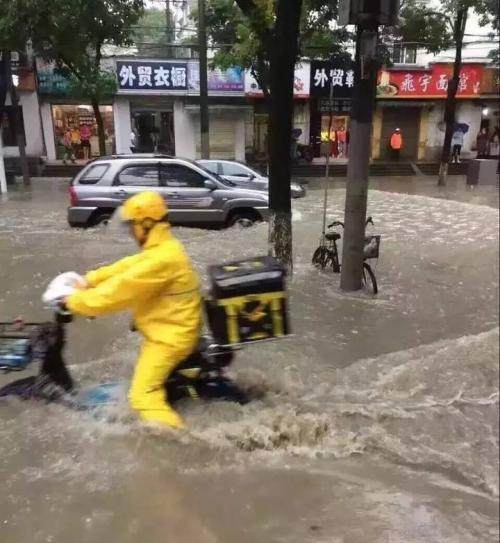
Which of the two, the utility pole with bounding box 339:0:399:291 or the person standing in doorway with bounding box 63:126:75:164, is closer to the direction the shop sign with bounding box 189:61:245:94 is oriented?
the utility pole

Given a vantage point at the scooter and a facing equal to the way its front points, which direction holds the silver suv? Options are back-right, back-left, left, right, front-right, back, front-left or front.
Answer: right

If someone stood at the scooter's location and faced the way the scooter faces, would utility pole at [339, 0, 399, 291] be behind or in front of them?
behind

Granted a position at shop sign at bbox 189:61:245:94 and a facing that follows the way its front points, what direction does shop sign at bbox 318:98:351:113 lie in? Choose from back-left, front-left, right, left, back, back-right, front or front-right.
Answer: left

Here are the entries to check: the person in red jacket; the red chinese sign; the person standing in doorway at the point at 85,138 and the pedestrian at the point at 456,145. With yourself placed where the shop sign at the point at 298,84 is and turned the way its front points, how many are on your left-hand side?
3

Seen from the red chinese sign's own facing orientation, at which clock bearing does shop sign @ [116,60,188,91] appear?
The shop sign is roughly at 2 o'clock from the red chinese sign.

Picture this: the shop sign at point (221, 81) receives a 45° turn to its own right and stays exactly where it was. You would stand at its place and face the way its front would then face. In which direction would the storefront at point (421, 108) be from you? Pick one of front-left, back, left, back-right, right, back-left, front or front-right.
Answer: back-left

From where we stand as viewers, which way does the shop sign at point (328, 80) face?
facing the viewer

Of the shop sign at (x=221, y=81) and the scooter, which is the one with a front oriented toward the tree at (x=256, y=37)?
the shop sign

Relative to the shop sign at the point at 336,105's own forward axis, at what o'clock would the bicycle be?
The bicycle is roughly at 12 o'clock from the shop sign.

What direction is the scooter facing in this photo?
to the viewer's left

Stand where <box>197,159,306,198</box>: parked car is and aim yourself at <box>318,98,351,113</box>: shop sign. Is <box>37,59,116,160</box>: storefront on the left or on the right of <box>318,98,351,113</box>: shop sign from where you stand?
left

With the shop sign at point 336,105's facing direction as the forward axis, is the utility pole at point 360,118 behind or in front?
in front

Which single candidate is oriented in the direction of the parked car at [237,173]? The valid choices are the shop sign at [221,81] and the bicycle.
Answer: the shop sign

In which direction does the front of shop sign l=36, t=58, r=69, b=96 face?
toward the camera

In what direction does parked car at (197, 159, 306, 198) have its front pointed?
to the viewer's right

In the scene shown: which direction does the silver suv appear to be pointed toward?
to the viewer's right

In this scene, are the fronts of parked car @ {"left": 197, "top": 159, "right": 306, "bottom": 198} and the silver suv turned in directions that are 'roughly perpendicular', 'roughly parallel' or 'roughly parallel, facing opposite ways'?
roughly parallel
